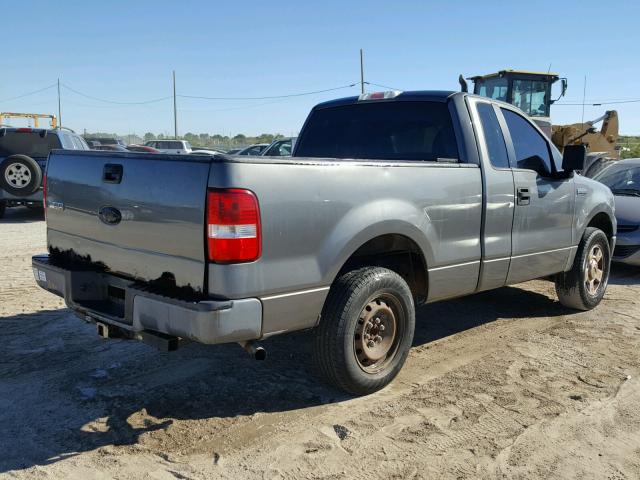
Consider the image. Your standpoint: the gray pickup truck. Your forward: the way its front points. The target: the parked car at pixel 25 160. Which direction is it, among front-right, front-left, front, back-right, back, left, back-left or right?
left

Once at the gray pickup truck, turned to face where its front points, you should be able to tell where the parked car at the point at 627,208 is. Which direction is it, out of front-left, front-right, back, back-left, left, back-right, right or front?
front

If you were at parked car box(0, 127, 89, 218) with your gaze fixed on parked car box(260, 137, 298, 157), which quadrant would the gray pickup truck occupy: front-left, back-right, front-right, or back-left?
back-right

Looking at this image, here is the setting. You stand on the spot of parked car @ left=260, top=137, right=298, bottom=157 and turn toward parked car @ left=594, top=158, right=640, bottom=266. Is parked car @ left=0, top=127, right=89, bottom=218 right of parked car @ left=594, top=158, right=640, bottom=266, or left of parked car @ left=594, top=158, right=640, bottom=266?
right

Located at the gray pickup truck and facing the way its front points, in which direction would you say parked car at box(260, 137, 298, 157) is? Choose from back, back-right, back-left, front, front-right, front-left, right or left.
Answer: front-left

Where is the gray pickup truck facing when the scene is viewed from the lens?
facing away from the viewer and to the right of the viewer
